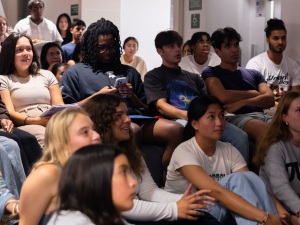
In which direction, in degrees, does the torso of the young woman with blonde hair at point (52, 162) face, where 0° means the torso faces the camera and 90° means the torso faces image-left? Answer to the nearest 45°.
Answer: approximately 270°

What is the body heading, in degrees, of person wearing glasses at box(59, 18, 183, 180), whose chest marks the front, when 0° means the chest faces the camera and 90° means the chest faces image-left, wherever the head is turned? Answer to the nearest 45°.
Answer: approximately 315°

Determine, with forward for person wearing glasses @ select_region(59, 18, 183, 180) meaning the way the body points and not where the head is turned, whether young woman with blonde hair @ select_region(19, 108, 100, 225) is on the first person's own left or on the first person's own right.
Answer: on the first person's own right

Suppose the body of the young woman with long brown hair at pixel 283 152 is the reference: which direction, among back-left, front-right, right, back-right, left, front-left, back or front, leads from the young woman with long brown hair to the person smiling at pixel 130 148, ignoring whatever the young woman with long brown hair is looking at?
right

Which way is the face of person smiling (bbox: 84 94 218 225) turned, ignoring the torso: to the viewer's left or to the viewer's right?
to the viewer's right
